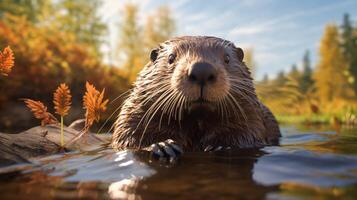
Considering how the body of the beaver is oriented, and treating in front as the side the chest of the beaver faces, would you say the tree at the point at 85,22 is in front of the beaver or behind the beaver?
behind

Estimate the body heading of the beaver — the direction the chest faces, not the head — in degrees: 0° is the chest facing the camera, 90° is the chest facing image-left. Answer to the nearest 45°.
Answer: approximately 0°

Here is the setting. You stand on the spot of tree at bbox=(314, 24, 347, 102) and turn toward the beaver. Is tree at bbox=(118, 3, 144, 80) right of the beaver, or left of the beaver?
right

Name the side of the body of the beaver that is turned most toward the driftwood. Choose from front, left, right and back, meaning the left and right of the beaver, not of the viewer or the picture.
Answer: right

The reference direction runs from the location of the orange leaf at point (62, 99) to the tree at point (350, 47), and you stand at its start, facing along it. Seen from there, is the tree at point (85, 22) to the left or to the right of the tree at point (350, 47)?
left

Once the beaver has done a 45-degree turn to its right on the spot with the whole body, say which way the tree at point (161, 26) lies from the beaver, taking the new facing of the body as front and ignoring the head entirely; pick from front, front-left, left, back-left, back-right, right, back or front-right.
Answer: back-right

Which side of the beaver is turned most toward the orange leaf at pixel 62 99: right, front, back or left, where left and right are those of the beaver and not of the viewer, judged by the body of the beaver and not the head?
right

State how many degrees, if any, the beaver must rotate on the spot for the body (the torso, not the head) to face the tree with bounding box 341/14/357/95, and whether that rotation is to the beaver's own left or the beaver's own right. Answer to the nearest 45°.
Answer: approximately 135° to the beaver's own left

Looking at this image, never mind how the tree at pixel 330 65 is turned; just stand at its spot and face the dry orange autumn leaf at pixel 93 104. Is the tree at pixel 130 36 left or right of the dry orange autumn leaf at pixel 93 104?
right

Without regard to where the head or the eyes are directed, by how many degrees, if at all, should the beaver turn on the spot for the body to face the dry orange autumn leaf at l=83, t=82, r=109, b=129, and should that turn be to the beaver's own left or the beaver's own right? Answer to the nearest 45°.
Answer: approximately 90° to the beaver's own right

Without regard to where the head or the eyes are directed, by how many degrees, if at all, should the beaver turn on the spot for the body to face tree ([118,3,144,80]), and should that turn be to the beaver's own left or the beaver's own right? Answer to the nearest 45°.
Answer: approximately 180°
